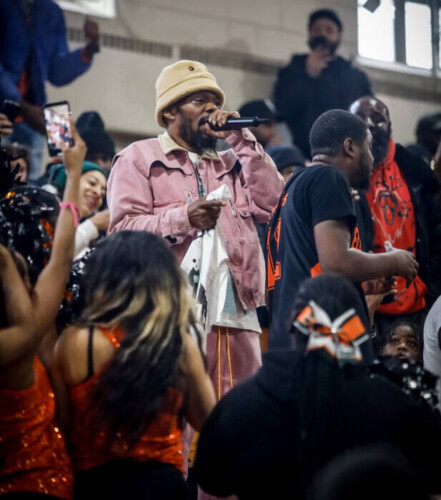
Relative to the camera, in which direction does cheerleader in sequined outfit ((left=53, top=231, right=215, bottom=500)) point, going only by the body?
away from the camera

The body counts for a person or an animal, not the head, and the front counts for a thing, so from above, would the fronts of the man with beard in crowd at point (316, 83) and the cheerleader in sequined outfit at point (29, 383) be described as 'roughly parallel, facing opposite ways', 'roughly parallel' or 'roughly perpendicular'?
roughly parallel, facing opposite ways

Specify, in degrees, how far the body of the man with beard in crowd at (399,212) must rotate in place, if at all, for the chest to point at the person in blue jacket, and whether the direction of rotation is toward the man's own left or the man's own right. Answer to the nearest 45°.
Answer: approximately 45° to the man's own right

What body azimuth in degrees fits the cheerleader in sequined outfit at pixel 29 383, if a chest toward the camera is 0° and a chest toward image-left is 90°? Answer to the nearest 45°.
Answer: approximately 180°

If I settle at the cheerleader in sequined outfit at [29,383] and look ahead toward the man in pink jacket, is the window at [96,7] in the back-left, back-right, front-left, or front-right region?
front-left

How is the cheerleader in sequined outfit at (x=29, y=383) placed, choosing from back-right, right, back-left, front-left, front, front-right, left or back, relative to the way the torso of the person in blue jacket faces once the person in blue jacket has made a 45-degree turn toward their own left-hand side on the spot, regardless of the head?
right

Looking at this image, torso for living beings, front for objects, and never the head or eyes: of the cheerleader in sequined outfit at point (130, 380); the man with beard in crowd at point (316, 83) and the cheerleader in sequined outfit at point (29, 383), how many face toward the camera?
1

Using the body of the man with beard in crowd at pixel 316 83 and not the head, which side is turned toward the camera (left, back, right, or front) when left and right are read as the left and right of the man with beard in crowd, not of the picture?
front

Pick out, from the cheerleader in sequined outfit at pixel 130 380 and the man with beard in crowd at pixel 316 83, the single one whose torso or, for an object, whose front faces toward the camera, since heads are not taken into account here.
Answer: the man with beard in crowd

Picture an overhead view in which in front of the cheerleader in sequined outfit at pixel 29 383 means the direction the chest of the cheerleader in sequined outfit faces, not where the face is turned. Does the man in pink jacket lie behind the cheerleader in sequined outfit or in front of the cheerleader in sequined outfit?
in front

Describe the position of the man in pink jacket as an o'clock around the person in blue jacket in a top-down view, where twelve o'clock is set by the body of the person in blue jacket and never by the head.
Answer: The man in pink jacket is roughly at 11 o'clock from the person in blue jacket.

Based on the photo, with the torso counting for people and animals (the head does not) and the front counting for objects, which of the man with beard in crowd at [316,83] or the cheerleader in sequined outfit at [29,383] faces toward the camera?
the man with beard in crowd

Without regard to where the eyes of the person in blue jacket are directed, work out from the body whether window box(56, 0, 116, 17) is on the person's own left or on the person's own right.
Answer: on the person's own left

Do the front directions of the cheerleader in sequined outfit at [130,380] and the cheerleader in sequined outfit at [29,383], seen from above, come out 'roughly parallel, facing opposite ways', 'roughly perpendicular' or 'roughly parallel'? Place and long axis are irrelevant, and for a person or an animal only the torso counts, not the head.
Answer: roughly parallel

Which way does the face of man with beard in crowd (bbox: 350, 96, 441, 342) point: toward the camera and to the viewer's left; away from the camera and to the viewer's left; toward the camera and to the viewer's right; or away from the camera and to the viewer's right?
toward the camera and to the viewer's left
